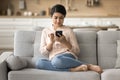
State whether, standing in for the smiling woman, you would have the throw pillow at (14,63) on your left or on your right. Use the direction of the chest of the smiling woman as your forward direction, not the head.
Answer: on your right

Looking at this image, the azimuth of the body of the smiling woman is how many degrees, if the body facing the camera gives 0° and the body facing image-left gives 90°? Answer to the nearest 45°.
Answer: approximately 0°

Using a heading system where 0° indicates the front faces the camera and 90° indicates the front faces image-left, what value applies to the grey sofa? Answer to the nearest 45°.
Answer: approximately 0°
